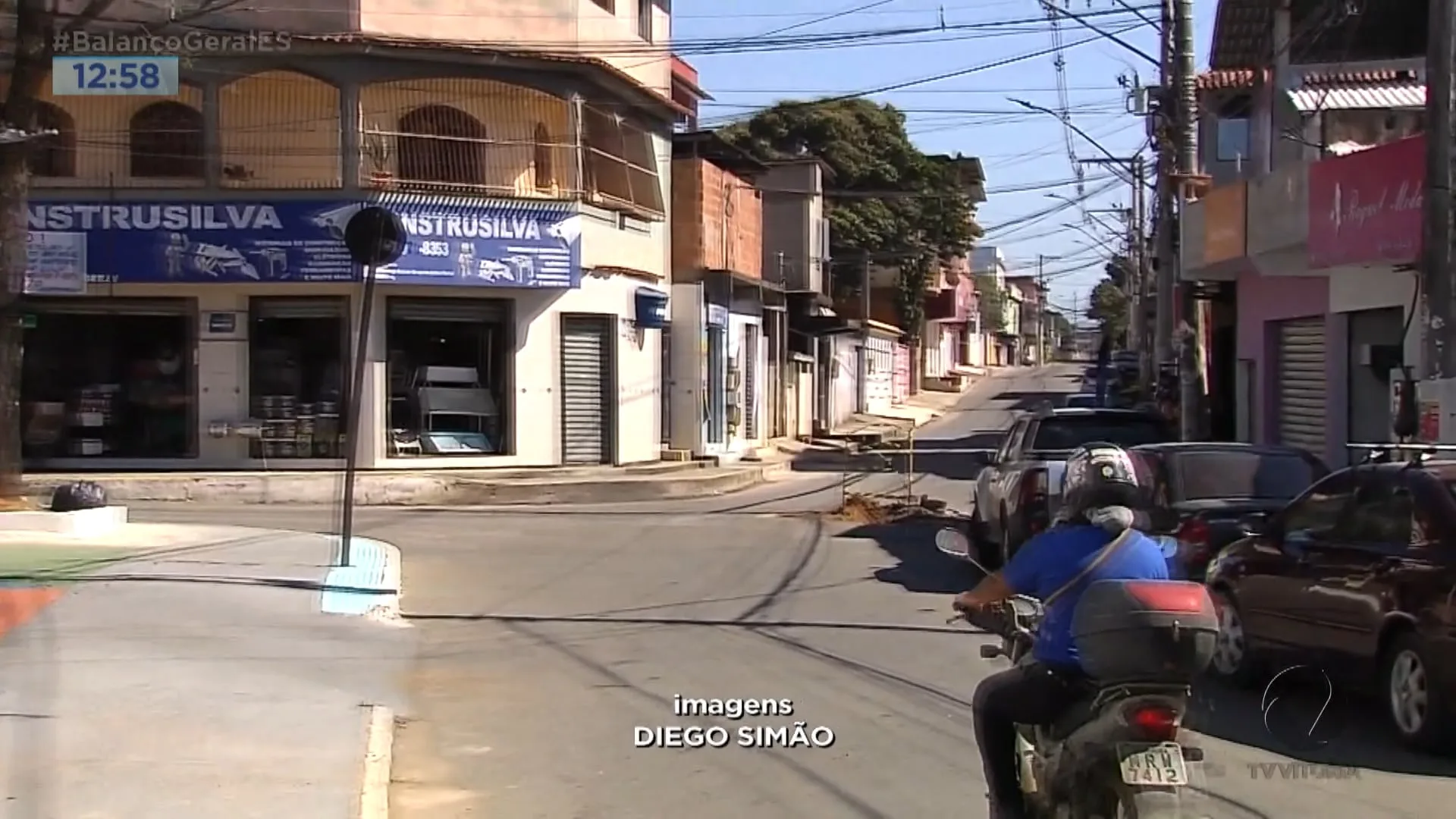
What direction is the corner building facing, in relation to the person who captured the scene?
facing the viewer

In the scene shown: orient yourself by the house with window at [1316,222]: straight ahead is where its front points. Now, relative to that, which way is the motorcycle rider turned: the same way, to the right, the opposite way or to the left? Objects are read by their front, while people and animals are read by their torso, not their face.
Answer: to the right

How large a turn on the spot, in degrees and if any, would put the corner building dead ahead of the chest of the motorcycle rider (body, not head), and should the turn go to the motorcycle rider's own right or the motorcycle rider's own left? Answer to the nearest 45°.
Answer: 0° — they already face it

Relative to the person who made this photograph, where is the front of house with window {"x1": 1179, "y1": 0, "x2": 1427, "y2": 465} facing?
facing the viewer and to the left of the viewer

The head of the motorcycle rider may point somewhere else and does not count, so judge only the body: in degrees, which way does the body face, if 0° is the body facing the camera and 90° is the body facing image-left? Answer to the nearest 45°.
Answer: approximately 135°

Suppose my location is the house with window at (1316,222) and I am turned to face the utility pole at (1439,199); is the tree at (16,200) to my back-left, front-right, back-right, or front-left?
front-right

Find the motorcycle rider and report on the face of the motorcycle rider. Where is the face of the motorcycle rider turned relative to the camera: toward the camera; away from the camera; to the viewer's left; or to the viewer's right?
away from the camera

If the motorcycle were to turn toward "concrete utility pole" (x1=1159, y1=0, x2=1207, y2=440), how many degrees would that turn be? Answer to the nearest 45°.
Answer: approximately 45° to its right

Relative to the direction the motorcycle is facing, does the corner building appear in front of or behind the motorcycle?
in front

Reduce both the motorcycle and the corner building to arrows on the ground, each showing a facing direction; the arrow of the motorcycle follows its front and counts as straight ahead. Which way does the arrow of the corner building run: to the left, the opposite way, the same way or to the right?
the opposite way

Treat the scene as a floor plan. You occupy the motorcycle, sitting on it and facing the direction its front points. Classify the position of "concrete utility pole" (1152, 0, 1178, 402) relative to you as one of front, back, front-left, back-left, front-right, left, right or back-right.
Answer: front-right

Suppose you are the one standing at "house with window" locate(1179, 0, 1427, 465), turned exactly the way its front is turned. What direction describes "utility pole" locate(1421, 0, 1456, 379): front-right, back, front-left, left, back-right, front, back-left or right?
front-left
